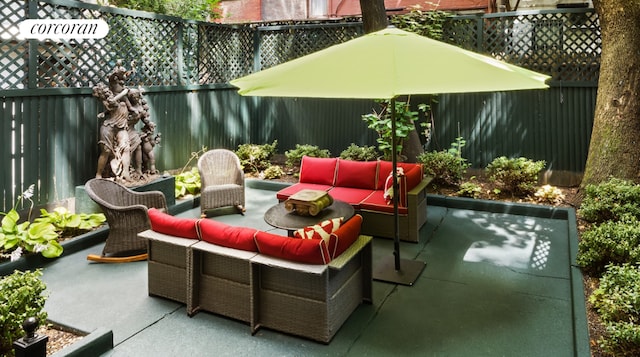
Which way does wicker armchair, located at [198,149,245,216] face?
toward the camera

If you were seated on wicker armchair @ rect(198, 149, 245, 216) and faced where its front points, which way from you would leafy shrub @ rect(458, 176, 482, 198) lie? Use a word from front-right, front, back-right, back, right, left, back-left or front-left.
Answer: left

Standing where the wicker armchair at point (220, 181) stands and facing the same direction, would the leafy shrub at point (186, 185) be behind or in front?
behind

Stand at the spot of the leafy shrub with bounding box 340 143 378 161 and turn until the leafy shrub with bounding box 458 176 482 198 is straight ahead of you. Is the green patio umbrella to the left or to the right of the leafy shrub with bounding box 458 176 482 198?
right

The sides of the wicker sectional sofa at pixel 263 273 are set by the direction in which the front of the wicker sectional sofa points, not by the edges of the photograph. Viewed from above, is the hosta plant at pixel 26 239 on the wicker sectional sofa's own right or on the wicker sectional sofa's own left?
on the wicker sectional sofa's own left

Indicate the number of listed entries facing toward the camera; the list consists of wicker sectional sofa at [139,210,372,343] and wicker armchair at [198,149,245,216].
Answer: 1

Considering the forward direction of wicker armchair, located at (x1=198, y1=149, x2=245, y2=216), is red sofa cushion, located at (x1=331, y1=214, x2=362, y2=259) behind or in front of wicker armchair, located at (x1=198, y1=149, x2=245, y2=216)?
in front

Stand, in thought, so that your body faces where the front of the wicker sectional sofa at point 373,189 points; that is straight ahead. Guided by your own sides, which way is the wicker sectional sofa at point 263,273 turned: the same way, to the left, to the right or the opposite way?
the opposite way

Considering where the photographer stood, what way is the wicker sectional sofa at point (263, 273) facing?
facing away from the viewer and to the right of the viewer

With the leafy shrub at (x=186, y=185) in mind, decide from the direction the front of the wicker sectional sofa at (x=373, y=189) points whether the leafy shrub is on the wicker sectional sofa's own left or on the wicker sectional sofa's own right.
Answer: on the wicker sectional sofa's own right

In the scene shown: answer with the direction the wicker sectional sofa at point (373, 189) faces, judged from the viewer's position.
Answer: facing the viewer and to the left of the viewer

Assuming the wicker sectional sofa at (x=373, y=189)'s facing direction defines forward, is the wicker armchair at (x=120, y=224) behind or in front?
in front

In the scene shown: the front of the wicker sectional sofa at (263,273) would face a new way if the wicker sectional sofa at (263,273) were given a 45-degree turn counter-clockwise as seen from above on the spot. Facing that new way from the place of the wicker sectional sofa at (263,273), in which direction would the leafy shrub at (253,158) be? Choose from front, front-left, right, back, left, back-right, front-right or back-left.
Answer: front
